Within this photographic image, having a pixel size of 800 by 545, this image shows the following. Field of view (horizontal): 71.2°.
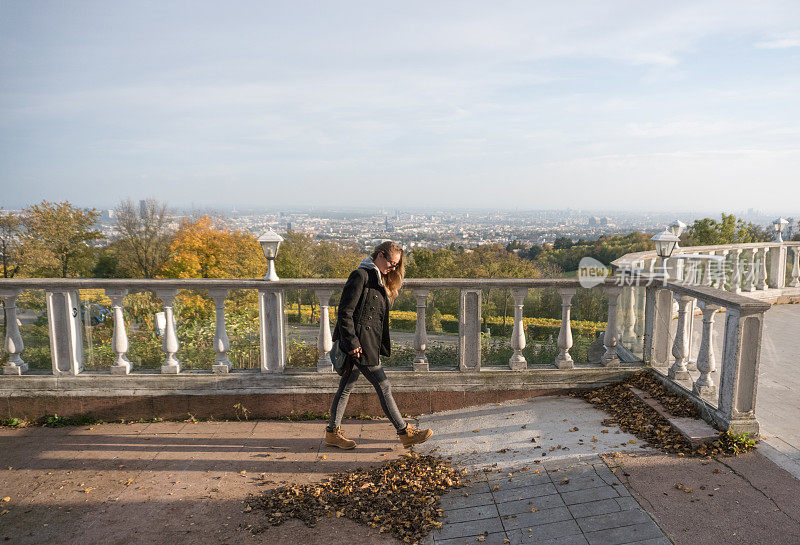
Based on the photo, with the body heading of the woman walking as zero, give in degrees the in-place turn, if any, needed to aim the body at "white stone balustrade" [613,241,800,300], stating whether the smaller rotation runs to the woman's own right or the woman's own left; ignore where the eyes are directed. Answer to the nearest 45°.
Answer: approximately 45° to the woman's own left

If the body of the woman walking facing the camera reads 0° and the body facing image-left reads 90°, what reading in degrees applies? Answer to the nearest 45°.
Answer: approximately 270°

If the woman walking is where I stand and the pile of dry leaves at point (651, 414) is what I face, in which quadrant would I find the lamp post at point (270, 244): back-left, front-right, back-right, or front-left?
back-left

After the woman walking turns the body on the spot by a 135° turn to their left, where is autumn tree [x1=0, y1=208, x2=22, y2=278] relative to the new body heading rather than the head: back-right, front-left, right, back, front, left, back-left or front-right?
front

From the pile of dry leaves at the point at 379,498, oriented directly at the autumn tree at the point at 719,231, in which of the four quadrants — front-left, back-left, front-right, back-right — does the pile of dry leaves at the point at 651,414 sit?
front-right

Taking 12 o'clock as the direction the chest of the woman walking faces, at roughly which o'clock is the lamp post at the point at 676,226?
The lamp post is roughly at 11 o'clock from the woman walking.

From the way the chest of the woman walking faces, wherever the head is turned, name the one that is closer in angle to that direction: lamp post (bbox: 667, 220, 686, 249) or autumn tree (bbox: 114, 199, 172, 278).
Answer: the lamp post

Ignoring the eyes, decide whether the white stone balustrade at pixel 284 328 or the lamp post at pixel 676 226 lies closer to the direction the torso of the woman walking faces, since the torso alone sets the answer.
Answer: the lamp post

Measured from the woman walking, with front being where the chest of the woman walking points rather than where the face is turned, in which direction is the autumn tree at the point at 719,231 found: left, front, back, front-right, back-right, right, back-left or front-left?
front-left

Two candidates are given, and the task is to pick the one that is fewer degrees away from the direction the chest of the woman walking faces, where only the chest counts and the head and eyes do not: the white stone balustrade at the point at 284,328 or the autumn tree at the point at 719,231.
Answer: the autumn tree

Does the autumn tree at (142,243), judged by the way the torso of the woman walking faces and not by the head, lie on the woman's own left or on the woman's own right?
on the woman's own left
